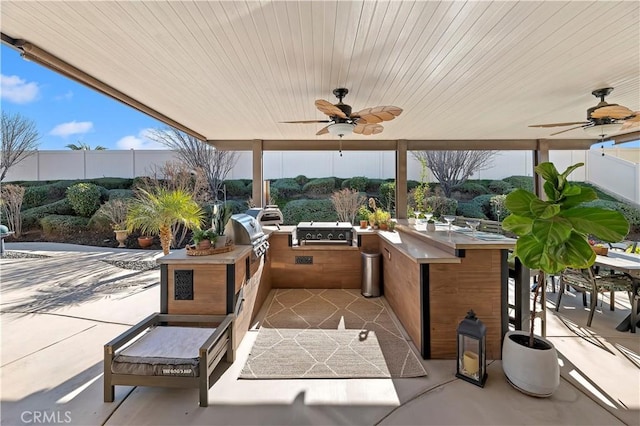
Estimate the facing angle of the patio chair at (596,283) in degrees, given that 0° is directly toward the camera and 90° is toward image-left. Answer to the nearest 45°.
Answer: approximately 225°

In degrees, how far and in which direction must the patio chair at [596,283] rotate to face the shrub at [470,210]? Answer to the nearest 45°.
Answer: approximately 90° to its left

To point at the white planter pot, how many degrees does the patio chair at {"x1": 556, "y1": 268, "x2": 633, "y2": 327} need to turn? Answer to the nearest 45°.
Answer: approximately 135° to its right

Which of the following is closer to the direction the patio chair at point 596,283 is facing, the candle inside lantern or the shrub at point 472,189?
the shrub

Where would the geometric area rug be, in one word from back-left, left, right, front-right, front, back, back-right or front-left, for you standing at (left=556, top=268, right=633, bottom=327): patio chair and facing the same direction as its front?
back

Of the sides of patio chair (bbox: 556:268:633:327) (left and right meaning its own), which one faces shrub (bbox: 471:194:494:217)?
left

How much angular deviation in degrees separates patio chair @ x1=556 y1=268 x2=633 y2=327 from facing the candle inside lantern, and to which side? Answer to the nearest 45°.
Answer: approximately 135° to its right

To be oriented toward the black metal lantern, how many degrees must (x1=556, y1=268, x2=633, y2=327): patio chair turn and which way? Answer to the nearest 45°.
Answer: approximately 135° to its right
